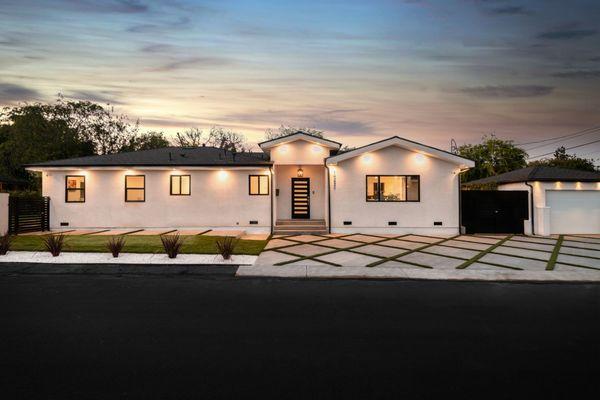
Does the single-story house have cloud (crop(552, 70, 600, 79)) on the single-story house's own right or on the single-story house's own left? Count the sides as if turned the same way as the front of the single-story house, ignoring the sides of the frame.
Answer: on the single-story house's own left

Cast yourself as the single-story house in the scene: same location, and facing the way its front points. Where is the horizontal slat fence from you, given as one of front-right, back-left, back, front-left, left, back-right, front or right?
right

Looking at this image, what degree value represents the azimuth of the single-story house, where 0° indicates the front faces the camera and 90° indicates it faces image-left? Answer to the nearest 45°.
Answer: approximately 0°

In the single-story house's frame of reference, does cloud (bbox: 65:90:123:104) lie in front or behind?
behind

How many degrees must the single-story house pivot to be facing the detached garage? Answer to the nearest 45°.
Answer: approximately 90° to its left

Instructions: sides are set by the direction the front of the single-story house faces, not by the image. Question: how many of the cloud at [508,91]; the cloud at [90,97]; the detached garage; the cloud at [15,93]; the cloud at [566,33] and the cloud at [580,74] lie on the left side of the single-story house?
4

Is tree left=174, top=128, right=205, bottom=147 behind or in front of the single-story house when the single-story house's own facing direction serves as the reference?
behind
